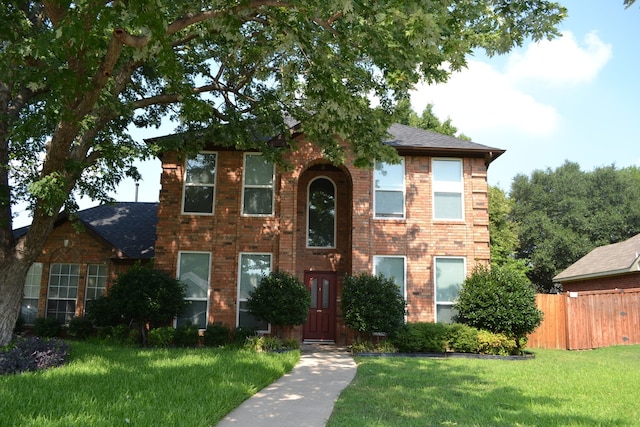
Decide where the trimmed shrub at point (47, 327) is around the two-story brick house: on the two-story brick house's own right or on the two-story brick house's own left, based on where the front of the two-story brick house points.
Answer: on the two-story brick house's own right

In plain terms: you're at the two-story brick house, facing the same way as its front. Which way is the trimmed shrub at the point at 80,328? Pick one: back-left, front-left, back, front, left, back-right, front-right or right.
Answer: right

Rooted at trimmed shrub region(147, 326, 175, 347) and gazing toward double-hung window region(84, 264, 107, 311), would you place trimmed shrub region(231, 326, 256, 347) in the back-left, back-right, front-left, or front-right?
back-right

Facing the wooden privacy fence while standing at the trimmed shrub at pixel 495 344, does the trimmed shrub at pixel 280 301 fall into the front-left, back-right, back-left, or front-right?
back-left

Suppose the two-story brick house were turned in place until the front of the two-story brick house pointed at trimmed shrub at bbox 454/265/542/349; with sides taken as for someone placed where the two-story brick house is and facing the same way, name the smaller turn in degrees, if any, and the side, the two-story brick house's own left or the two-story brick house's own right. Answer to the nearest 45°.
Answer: approximately 90° to the two-story brick house's own left

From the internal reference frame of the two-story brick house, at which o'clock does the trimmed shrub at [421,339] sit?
The trimmed shrub is roughly at 10 o'clock from the two-story brick house.

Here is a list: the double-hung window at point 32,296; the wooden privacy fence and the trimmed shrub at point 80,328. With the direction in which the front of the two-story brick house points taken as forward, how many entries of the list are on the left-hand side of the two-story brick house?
1

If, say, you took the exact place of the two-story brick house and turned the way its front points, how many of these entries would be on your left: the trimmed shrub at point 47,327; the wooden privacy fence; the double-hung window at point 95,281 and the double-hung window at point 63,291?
1

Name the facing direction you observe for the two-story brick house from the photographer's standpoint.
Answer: facing the viewer

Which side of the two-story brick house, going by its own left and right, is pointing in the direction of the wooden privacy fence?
left

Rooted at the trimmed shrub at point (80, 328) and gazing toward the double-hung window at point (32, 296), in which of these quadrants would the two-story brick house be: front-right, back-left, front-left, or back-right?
back-right
